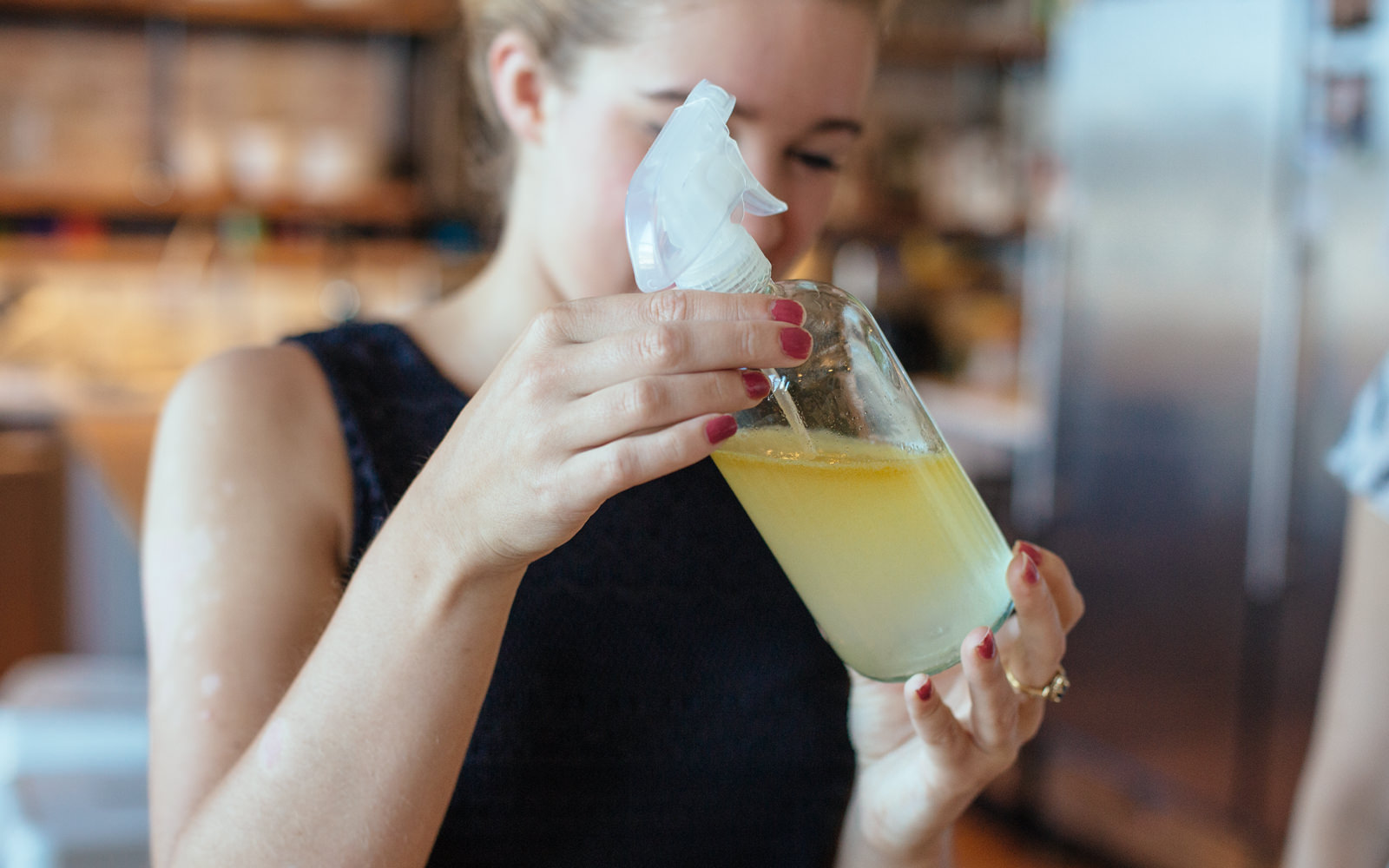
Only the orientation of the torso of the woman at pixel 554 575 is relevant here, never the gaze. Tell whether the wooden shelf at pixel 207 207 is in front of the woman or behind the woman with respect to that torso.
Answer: behind

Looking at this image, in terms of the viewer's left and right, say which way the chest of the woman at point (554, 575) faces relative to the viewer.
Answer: facing the viewer and to the right of the viewer

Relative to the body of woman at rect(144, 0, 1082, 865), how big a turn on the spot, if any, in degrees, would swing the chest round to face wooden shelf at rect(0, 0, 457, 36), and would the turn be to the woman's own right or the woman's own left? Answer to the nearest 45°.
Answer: approximately 135° to the woman's own left

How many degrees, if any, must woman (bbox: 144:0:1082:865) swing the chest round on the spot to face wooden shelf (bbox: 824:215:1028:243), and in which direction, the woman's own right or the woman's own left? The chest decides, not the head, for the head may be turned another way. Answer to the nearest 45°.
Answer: approximately 135° to the woman's own left

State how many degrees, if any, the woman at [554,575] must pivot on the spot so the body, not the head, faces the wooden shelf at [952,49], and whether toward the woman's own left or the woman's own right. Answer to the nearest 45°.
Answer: approximately 135° to the woman's own left

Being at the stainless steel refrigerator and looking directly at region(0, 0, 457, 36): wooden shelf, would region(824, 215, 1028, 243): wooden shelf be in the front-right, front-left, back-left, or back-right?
front-right

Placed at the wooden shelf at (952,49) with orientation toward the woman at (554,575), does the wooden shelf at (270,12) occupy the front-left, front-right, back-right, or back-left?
front-right

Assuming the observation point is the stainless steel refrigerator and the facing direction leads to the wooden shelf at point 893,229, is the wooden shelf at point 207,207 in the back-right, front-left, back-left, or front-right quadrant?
front-left
